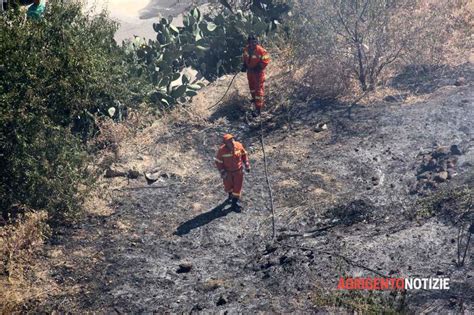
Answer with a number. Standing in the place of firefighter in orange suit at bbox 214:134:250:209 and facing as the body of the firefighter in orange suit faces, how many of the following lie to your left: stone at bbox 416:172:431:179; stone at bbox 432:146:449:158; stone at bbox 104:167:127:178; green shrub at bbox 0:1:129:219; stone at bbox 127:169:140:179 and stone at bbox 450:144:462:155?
3

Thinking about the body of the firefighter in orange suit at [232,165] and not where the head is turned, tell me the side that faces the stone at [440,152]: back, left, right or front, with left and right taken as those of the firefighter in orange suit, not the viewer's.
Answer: left

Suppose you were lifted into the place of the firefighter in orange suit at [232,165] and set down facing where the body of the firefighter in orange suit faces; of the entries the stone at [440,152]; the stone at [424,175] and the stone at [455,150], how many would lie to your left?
3

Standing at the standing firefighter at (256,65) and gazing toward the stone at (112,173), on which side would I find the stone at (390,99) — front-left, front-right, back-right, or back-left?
back-left

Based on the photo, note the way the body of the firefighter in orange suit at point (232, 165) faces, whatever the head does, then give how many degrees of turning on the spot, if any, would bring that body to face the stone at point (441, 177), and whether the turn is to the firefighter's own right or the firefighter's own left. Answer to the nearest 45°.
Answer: approximately 90° to the firefighter's own left

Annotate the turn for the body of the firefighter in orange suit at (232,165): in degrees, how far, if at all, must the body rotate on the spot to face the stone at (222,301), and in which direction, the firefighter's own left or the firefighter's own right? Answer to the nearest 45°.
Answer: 0° — they already face it

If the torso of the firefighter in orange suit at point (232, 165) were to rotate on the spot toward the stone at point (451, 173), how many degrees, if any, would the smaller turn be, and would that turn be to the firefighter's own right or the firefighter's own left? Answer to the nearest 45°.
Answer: approximately 90° to the firefighter's own left

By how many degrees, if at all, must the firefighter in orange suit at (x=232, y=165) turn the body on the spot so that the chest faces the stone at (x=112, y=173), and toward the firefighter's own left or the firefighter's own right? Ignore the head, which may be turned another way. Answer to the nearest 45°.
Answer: approximately 135° to the firefighter's own right

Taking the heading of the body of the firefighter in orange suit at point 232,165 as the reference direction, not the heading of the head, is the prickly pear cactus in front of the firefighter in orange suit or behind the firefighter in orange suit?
behind

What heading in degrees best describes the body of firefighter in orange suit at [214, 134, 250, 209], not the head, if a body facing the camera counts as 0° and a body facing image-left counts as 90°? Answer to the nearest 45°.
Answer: approximately 0°

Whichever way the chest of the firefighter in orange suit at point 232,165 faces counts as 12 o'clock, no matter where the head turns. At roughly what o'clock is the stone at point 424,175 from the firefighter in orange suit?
The stone is roughly at 9 o'clock from the firefighter in orange suit.

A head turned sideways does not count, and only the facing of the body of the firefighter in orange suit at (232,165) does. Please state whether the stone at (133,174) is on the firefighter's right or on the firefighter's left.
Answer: on the firefighter's right

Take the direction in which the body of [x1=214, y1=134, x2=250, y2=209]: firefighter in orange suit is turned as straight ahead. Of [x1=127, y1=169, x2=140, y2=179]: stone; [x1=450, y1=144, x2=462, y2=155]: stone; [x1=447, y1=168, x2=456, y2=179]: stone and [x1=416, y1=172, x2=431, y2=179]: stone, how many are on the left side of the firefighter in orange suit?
3

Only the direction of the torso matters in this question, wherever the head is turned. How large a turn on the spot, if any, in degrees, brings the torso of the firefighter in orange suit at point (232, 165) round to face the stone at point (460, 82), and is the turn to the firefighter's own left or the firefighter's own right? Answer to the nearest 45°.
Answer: approximately 135° to the firefighter's own left

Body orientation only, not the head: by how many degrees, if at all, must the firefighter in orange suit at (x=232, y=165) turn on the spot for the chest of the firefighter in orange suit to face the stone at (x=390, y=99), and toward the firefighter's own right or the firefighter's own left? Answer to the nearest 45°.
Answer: approximately 135° to the firefighter's own left

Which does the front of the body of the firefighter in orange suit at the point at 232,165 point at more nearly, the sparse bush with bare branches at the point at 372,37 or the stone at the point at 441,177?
the stone

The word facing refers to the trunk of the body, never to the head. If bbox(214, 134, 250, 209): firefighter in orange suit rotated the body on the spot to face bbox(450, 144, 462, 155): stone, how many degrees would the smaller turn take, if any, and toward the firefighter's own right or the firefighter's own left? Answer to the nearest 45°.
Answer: approximately 90° to the firefighter's own left

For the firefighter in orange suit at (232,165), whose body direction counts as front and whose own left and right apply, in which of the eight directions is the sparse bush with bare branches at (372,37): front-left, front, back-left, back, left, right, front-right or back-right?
back-left
